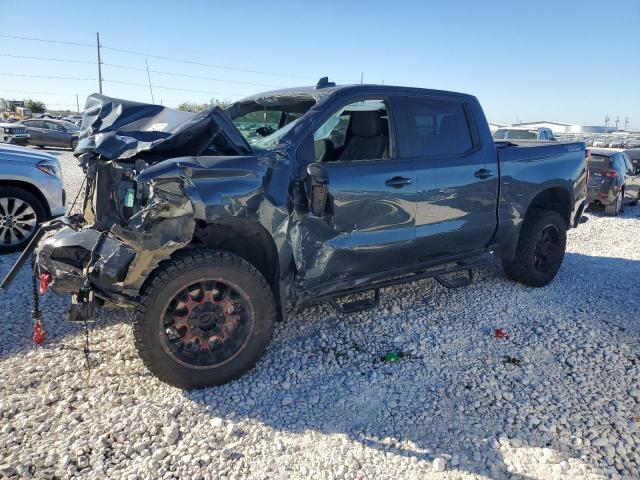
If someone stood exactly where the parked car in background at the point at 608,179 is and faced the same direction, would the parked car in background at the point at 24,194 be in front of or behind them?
behind

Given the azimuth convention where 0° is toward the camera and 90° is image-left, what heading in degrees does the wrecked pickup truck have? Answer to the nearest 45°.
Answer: approximately 45°

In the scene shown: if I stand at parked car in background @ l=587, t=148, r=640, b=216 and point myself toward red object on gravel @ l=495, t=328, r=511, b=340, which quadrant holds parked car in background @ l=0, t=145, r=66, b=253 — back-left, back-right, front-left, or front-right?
front-right

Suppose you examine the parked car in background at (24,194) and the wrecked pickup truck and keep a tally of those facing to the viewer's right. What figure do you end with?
1

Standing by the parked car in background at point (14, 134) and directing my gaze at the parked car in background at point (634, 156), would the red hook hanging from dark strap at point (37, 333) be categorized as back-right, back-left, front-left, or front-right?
front-right

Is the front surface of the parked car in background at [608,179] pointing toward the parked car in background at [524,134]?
no

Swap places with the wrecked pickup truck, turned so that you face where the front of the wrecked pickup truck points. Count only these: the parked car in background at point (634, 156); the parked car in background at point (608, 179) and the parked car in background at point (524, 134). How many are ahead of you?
0

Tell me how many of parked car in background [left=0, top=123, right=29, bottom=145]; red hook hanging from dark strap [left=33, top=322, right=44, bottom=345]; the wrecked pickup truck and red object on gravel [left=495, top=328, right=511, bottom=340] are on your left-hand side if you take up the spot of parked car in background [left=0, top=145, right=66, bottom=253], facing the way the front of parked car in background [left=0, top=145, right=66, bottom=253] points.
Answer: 1

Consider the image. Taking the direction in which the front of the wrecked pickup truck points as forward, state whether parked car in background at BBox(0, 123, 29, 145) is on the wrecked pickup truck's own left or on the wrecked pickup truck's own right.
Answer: on the wrecked pickup truck's own right

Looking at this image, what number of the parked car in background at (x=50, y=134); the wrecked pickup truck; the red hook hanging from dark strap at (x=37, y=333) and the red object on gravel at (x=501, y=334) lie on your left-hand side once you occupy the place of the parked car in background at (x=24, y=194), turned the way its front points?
1

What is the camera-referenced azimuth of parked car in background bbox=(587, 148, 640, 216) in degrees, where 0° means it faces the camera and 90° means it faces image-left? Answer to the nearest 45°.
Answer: approximately 225°

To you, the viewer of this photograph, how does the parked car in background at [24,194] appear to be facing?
facing to the right of the viewer

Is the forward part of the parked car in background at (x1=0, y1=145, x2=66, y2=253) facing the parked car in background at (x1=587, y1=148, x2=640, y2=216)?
yes

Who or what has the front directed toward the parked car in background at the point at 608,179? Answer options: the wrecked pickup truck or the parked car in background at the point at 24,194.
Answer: the parked car in background at the point at 24,194
